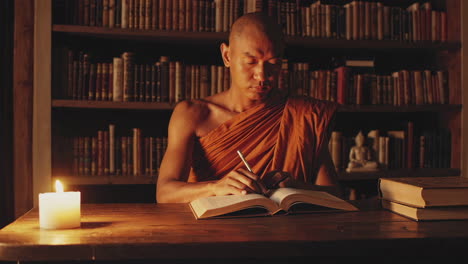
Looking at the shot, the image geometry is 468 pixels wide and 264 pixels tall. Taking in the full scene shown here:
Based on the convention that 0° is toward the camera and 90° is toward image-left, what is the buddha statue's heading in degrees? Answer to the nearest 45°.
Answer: approximately 0°

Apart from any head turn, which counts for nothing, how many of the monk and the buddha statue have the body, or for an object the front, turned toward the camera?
2

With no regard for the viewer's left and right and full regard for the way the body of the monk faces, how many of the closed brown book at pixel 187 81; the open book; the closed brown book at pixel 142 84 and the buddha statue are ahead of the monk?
1
